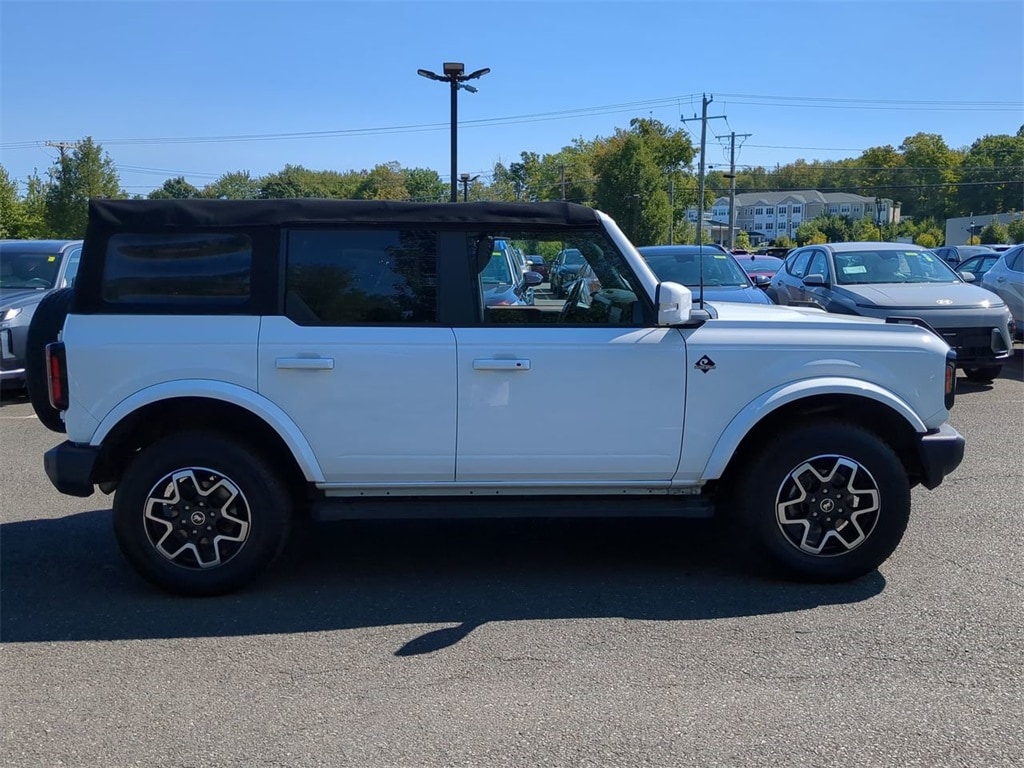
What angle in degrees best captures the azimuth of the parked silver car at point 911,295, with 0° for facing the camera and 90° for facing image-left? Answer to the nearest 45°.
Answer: approximately 315°

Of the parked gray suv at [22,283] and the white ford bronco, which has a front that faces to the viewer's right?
the white ford bronco

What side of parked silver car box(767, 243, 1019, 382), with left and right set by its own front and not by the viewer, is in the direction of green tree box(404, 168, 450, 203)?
back

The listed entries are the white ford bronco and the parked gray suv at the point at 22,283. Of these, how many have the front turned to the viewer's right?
1

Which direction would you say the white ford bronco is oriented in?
to the viewer's right
